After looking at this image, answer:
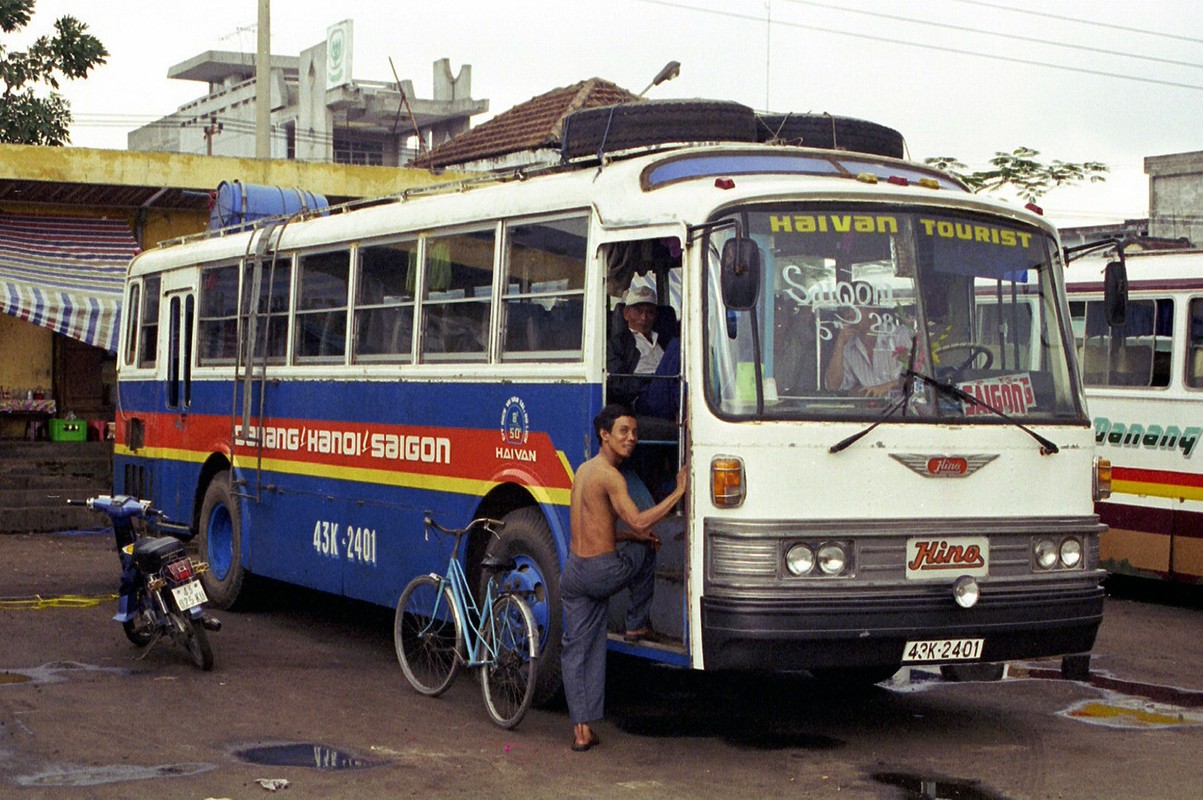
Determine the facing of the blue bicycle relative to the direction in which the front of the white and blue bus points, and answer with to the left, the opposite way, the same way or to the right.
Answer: the opposite way

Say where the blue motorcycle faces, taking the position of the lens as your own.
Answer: facing away from the viewer and to the left of the viewer

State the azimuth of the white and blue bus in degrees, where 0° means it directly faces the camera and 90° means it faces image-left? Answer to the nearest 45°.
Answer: approximately 315°

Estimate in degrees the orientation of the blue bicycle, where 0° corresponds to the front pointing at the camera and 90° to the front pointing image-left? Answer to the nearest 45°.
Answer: approximately 135°

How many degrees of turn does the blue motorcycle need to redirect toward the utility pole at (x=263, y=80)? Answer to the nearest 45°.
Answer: approximately 45° to its right

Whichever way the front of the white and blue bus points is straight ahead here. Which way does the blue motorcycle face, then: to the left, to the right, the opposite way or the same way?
the opposite way
